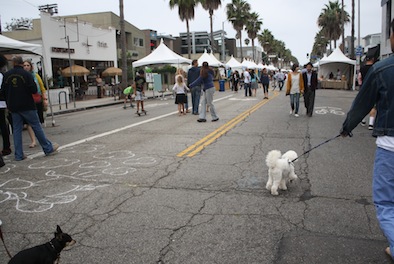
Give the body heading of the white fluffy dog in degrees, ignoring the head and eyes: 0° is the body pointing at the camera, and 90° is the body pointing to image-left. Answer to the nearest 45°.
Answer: approximately 225°

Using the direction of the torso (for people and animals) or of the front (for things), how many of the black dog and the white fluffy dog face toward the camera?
0

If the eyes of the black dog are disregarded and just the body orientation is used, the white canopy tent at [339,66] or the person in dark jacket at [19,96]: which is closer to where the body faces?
the white canopy tent

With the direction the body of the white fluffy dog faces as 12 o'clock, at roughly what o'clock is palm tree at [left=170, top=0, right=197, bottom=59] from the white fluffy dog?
The palm tree is roughly at 10 o'clock from the white fluffy dog.

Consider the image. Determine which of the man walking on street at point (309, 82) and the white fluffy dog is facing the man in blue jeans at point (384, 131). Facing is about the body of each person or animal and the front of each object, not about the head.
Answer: the man walking on street

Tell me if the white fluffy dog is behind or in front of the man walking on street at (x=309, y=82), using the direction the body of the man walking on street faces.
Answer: in front

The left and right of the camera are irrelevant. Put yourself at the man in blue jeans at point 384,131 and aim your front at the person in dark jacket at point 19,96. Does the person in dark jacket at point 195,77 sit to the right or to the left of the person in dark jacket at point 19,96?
right

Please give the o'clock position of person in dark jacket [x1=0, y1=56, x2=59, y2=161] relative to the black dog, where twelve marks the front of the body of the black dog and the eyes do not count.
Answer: The person in dark jacket is roughly at 9 o'clock from the black dog.

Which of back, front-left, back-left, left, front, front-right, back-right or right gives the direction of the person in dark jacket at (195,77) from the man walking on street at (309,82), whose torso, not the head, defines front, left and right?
right

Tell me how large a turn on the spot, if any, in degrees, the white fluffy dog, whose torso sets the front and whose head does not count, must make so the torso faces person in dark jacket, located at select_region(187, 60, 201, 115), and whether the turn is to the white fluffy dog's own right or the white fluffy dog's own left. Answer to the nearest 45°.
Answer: approximately 45° to the white fluffy dog's own left

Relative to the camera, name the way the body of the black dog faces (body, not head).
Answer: to the viewer's right

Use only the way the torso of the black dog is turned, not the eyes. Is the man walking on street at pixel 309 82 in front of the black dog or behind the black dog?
in front

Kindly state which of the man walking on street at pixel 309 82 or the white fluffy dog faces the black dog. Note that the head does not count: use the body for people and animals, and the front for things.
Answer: the man walking on street

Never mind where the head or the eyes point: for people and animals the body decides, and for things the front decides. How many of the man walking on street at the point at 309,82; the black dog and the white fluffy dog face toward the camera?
1

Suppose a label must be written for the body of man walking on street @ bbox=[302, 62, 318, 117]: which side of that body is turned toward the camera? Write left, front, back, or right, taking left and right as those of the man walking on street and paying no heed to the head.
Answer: front
